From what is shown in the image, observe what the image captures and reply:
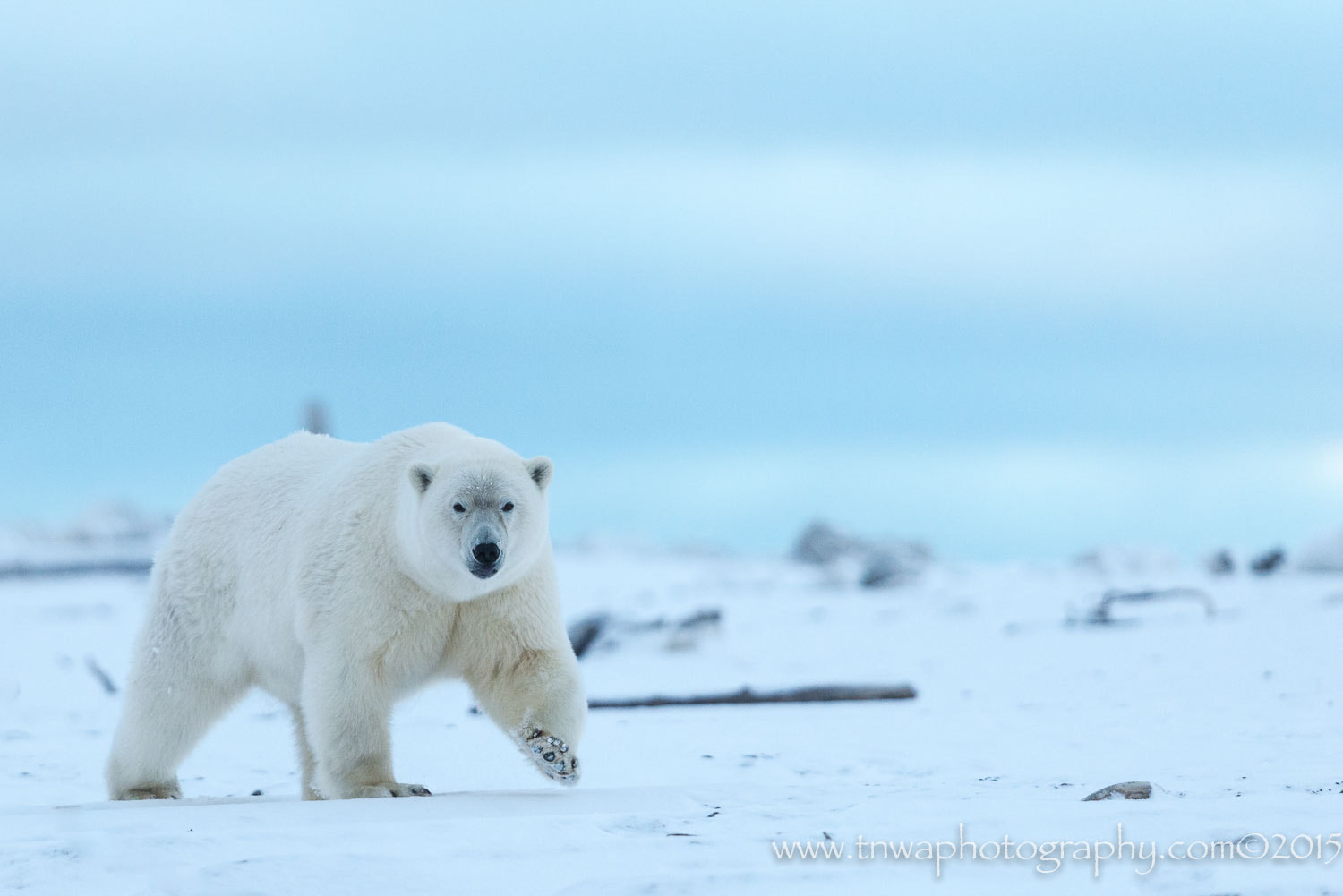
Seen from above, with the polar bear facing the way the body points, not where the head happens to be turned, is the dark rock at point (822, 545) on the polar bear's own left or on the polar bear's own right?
on the polar bear's own left

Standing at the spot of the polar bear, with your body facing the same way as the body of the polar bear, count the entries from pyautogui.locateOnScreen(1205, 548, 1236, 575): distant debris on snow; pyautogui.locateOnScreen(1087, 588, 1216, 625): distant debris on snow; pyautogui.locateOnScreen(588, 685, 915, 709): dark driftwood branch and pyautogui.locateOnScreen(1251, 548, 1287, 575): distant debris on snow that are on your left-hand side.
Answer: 4

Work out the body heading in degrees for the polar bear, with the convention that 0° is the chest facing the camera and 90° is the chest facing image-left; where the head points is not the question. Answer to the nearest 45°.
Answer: approximately 315°

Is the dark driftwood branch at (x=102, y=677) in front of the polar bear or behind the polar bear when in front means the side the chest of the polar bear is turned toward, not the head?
behind

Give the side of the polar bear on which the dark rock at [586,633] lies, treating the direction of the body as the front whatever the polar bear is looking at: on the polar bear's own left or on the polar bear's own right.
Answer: on the polar bear's own left

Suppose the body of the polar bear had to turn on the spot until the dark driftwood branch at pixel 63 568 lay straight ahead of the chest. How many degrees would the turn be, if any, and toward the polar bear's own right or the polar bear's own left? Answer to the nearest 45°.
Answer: approximately 135° to the polar bear's own left

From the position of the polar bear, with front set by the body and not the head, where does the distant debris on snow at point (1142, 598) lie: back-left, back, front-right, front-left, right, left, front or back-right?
left

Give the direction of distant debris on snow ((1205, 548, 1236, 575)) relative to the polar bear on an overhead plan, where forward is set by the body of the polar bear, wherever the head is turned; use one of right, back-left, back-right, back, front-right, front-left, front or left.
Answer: left
